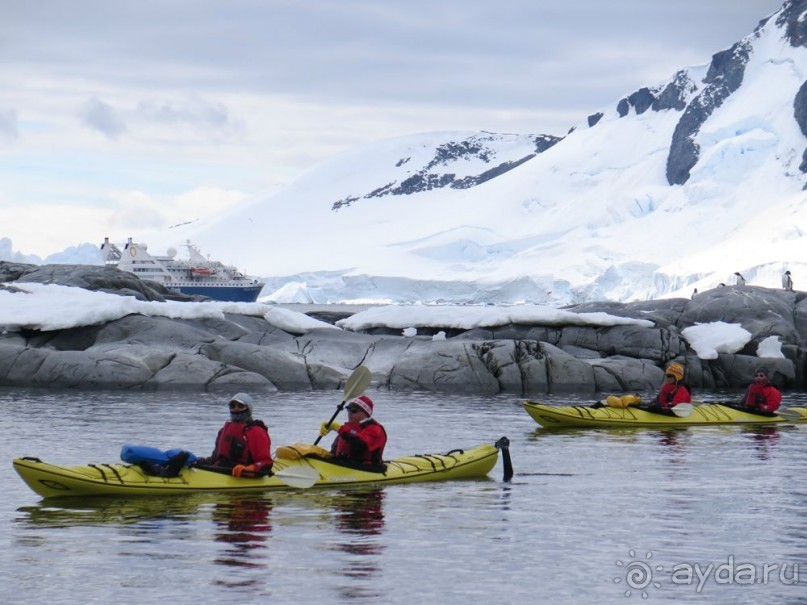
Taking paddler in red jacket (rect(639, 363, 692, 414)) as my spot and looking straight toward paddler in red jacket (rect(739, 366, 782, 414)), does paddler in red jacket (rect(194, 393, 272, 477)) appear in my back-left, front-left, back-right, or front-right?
back-right

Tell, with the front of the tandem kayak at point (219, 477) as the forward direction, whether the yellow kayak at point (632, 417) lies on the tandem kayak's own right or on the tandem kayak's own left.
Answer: on the tandem kayak's own right

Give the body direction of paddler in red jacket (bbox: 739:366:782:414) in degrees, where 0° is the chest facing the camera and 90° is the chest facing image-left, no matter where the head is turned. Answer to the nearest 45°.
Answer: approximately 45°

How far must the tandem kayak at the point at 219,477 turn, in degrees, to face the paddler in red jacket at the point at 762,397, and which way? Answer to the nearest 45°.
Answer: approximately 135° to its right

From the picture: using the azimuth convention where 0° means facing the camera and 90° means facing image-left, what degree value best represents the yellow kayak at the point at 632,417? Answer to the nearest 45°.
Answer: approximately 90°

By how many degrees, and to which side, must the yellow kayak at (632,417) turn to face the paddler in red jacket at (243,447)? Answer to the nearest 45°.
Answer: approximately 45° to its left

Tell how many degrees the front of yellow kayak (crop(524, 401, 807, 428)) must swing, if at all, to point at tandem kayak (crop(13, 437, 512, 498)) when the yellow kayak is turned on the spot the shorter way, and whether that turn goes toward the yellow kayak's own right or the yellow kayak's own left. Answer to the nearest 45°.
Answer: approximately 45° to the yellow kayak's own left
